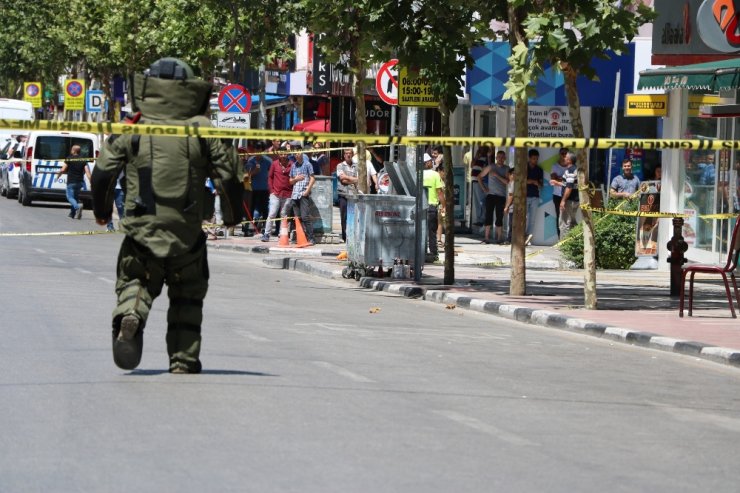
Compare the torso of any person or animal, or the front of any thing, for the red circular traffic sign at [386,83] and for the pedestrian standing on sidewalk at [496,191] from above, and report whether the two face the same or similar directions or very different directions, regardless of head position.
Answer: same or similar directions

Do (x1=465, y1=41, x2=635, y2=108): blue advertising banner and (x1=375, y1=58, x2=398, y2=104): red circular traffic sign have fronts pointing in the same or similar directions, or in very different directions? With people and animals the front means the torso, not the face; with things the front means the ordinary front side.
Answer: same or similar directions

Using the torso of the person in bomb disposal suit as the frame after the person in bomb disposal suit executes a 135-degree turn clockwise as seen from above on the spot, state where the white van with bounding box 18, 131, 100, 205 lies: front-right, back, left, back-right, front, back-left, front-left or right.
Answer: back-left

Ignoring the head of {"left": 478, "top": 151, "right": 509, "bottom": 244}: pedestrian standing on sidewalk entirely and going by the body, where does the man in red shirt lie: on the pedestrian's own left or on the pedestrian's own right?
on the pedestrian's own right

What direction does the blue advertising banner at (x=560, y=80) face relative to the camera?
toward the camera

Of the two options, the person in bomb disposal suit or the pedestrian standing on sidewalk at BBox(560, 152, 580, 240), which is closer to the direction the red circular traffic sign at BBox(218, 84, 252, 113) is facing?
the person in bomb disposal suit

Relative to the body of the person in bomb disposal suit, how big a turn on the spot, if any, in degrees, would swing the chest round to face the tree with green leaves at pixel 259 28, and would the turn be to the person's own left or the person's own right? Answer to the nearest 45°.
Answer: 0° — they already face it

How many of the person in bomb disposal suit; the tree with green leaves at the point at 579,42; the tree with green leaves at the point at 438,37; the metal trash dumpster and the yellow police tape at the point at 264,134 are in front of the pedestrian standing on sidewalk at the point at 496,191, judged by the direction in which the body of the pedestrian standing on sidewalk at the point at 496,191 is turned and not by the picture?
5

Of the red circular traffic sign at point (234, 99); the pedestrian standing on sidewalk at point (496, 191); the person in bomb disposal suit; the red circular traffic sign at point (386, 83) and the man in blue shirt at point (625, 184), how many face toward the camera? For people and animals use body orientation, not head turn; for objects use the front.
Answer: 4

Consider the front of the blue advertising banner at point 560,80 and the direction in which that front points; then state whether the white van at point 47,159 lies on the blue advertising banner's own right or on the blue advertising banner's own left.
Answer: on the blue advertising banner's own right

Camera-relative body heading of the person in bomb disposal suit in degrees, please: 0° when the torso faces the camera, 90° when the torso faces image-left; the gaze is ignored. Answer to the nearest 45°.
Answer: approximately 180°

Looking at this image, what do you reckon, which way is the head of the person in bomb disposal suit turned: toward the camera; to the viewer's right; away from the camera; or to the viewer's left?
away from the camera

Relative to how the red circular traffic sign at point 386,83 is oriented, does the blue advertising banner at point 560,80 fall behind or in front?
behind

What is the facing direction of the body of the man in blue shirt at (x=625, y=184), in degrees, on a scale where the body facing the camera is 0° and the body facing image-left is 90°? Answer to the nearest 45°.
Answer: approximately 0°
